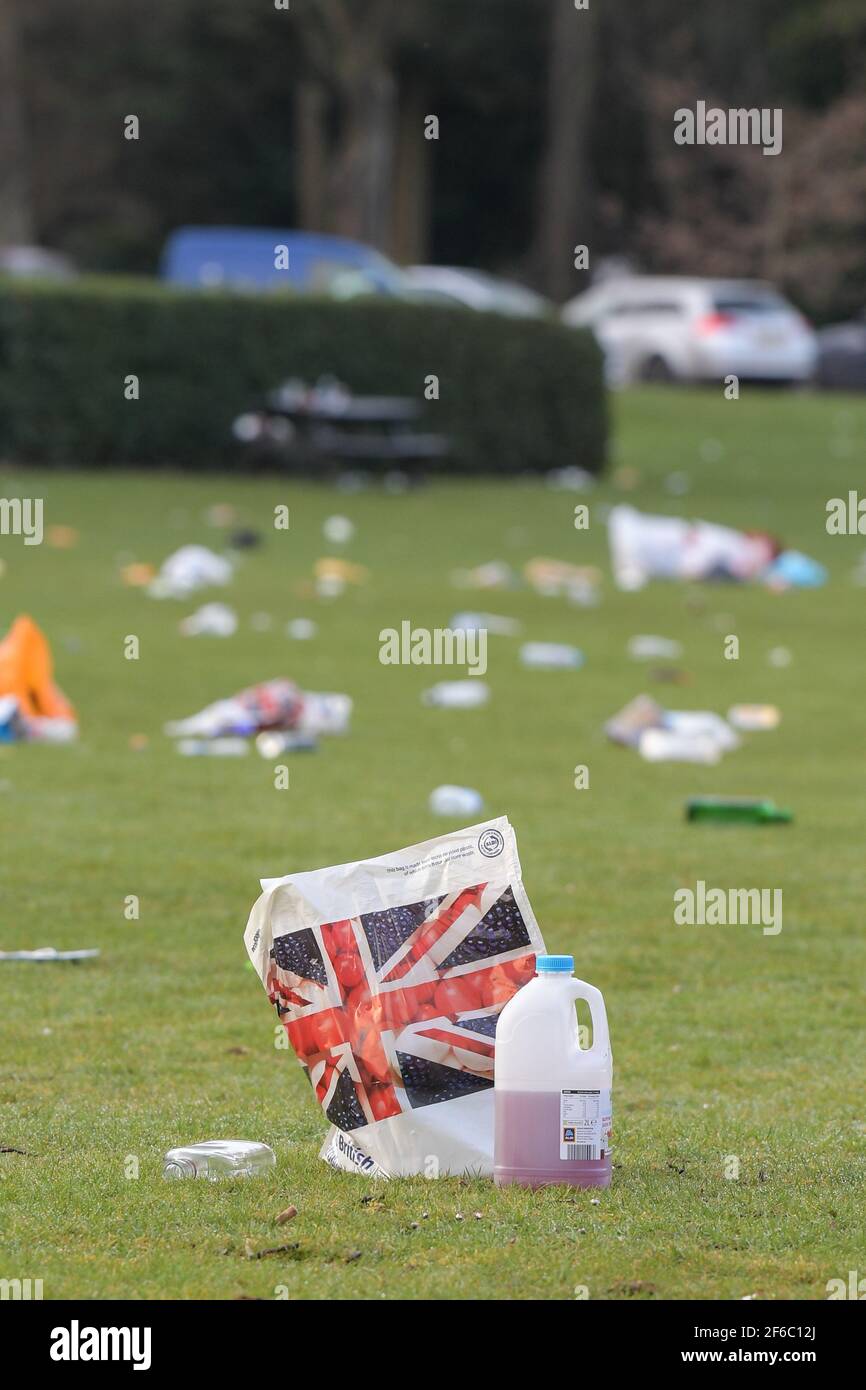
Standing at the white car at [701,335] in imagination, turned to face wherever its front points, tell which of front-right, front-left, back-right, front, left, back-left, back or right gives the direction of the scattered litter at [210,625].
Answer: back-left

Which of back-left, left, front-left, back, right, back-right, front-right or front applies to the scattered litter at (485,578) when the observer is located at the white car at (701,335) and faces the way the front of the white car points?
back-left

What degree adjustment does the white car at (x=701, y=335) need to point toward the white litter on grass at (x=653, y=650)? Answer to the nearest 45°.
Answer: approximately 135° to its left

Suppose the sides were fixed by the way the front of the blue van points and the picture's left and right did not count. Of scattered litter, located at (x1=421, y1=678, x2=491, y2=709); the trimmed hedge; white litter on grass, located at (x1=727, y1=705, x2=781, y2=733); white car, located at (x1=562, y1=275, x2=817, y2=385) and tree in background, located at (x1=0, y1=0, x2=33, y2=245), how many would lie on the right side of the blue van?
3

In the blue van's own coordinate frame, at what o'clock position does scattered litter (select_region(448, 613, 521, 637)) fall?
The scattered litter is roughly at 3 o'clock from the blue van.

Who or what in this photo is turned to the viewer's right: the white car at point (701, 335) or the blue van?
the blue van

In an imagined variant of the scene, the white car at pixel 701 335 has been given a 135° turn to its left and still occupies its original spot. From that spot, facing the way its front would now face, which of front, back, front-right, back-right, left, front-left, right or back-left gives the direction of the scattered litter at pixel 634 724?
front

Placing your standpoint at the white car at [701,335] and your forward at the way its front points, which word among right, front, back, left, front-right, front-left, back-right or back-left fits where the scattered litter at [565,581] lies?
back-left

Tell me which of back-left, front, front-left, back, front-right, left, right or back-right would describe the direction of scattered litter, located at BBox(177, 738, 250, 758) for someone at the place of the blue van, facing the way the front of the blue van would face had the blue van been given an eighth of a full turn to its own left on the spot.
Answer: back-right

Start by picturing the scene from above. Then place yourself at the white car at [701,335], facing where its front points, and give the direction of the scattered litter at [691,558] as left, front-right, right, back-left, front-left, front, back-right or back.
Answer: back-left

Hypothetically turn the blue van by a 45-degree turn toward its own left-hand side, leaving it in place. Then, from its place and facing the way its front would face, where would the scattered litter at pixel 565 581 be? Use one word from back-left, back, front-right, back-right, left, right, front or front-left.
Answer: back-right

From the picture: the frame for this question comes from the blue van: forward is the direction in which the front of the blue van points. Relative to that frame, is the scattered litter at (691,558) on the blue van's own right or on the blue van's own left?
on the blue van's own right

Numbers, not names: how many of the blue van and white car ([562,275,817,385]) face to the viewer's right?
1

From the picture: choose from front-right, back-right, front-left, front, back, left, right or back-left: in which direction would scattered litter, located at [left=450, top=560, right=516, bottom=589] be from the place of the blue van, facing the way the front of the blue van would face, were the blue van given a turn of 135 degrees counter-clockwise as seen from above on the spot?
back-left

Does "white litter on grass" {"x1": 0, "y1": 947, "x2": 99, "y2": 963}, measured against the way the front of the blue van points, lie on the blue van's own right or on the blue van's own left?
on the blue van's own right

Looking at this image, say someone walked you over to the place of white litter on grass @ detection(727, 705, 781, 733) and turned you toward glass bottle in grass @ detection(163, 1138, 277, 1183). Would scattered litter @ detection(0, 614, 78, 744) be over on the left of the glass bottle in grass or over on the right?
right

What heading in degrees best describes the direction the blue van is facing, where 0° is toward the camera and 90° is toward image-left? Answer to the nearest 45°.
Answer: approximately 270°

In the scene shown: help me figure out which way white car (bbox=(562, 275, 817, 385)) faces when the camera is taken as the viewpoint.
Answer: facing away from the viewer and to the left of the viewer
